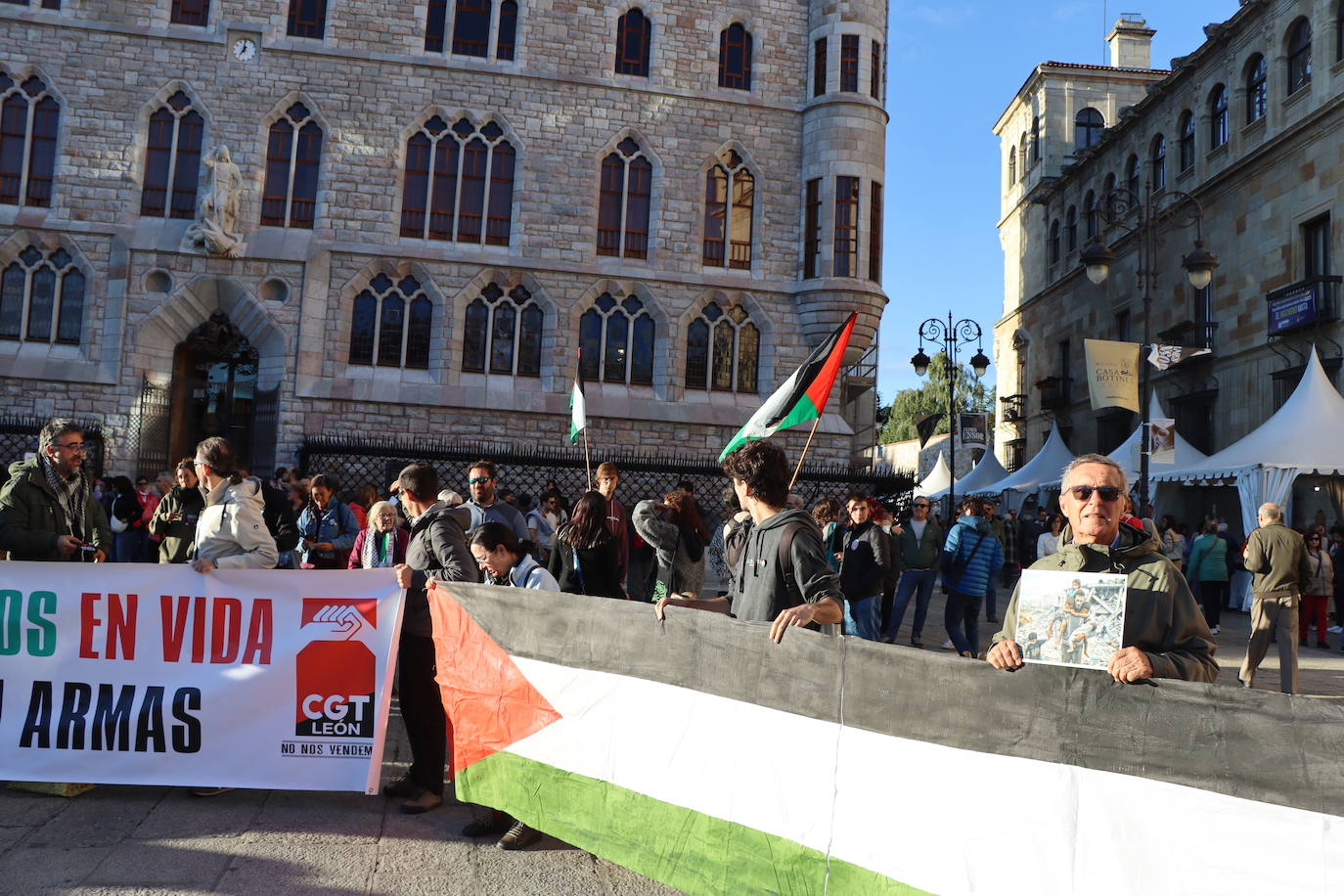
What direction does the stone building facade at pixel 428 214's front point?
toward the camera

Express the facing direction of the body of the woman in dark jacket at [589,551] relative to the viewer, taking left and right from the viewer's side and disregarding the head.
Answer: facing away from the viewer

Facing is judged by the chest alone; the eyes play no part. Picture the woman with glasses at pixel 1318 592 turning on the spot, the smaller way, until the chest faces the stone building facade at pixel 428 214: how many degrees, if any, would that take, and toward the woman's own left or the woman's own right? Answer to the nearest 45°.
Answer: approximately 90° to the woman's own right

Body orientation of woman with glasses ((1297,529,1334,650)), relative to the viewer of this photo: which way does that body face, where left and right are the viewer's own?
facing the viewer

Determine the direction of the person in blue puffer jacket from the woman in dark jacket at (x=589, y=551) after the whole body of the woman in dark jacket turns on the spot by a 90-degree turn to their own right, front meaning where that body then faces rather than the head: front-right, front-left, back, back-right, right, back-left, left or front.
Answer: front-left

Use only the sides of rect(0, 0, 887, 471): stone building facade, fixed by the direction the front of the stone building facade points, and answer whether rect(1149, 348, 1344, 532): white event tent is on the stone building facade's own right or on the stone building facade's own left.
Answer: on the stone building facade's own left

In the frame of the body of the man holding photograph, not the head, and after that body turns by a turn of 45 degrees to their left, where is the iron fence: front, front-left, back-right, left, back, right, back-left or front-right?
back

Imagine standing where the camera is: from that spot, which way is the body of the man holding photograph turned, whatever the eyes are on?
toward the camera

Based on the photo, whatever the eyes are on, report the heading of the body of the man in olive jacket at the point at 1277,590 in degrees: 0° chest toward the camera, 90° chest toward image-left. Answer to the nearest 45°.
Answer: approximately 135°

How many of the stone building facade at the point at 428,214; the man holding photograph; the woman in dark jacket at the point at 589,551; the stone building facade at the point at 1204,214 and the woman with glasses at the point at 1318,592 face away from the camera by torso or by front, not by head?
1

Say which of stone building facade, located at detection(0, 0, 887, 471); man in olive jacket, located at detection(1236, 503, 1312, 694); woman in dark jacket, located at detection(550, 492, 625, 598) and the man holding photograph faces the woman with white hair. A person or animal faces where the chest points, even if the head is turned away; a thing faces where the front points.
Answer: the stone building facade
